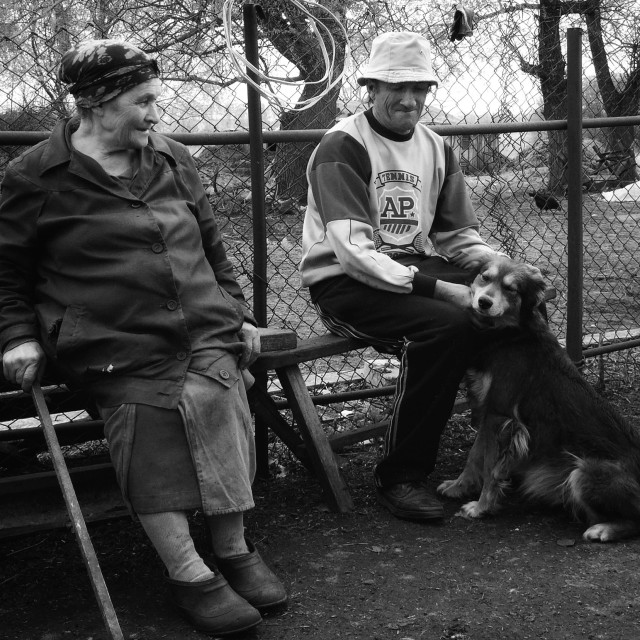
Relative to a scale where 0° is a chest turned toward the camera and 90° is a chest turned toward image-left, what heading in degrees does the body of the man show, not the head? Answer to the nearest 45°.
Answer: approximately 315°

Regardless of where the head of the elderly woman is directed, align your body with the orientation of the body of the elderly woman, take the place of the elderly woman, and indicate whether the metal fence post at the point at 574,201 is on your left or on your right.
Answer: on your left

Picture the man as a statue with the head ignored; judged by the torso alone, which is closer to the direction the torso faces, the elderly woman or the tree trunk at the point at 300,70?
the elderly woman

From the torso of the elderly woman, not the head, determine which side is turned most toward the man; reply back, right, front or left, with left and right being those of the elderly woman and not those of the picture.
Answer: left

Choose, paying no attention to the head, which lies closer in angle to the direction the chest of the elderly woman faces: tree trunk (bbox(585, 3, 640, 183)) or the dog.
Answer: the dog

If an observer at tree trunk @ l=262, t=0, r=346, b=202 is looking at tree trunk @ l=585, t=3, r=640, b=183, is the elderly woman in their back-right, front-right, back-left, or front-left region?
back-right

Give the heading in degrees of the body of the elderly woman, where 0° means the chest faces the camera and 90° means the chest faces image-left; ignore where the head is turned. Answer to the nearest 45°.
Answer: approximately 315°
